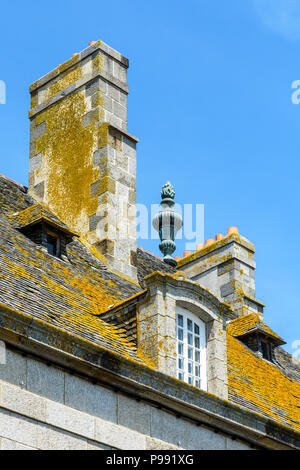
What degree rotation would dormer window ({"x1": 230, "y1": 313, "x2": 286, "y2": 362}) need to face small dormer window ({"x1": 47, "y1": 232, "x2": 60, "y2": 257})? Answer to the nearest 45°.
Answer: approximately 90° to its right

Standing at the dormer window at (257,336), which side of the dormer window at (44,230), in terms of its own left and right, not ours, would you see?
left

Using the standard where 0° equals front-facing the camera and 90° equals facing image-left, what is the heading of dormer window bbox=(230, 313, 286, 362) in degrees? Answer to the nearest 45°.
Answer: approximately 315°

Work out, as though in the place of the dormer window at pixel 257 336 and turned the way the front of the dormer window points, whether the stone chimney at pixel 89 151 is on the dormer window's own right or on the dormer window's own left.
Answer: on the dormer window's own right

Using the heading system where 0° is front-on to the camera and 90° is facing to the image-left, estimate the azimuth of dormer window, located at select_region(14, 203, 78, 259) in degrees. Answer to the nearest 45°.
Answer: approximately 315°

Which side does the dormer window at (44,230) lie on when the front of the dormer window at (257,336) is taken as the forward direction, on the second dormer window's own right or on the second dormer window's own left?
on the second dormer window's own right

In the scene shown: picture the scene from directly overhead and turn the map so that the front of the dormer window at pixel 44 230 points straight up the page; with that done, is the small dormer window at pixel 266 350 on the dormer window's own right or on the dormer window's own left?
on the dormer window's own left
